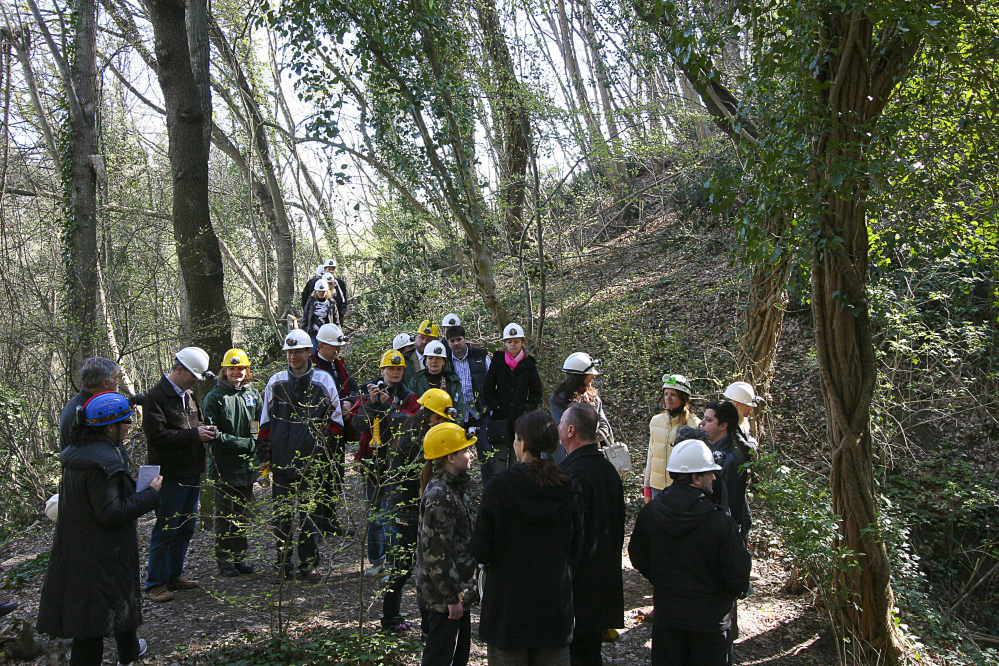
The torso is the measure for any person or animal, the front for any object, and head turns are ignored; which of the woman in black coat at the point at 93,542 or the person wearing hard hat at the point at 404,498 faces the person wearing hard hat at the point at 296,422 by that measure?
the woman in black coat

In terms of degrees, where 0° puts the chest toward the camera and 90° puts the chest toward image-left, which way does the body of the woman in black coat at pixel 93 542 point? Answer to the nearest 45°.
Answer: approximately 225°

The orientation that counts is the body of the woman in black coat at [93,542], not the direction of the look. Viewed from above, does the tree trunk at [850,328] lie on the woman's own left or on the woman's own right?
on the woman's own right

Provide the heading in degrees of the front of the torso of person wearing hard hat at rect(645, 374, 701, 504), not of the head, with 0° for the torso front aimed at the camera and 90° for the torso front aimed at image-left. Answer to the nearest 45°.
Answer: approximately 45°

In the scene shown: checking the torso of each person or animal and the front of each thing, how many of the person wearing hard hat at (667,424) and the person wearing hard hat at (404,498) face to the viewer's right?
1

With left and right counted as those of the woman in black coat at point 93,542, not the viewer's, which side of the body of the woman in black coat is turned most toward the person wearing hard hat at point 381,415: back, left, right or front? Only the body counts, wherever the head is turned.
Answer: front

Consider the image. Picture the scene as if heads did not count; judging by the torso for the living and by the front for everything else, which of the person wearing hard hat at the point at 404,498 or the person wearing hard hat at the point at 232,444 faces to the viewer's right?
the person wearing hard hat at the point at 404,498

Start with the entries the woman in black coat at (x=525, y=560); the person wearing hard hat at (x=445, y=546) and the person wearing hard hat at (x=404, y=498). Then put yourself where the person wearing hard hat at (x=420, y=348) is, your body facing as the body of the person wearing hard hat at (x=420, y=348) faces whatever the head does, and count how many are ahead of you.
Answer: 3
